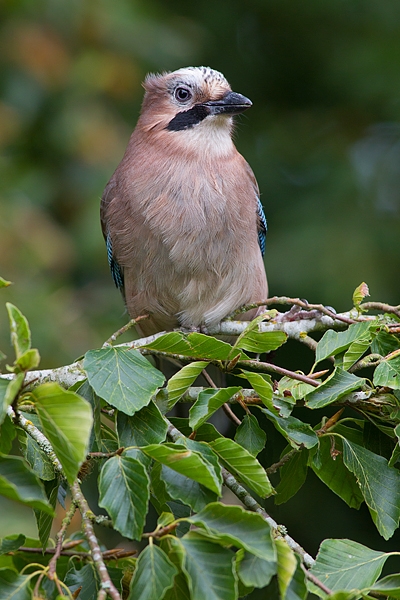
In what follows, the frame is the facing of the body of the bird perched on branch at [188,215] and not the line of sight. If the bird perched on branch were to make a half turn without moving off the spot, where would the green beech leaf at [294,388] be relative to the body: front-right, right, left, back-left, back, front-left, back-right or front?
right

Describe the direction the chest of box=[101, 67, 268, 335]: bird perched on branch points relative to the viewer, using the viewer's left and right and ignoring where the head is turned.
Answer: facing the viewer

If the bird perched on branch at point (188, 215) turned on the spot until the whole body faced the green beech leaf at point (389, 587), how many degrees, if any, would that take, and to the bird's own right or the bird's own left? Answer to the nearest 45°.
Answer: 0° — it already faces it

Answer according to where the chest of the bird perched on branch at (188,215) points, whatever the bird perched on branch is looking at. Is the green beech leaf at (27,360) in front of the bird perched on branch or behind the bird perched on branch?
in front

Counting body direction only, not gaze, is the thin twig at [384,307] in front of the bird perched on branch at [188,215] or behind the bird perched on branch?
in front

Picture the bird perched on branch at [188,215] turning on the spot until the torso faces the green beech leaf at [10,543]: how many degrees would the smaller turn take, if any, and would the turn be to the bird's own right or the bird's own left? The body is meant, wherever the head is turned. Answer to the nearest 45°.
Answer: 0° — it already faces it
